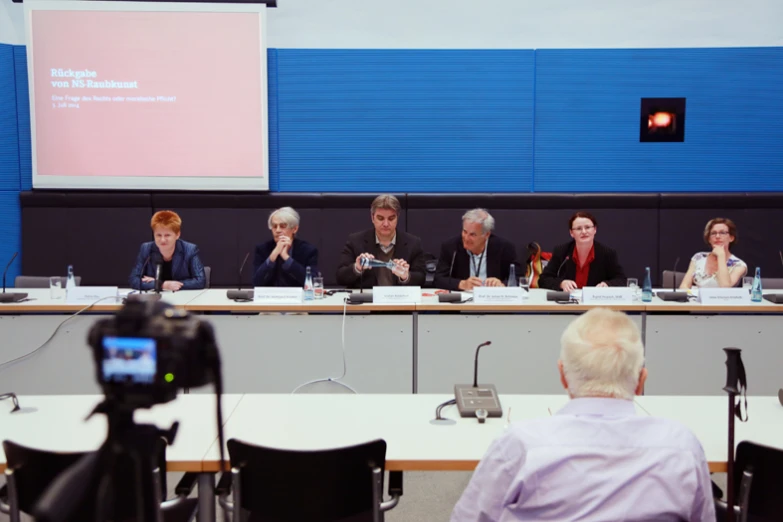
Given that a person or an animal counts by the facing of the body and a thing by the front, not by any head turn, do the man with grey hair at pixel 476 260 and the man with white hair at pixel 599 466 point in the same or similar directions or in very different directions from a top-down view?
very different directions

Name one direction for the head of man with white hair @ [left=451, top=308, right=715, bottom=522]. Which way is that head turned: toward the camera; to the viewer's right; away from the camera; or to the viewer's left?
away from the camera

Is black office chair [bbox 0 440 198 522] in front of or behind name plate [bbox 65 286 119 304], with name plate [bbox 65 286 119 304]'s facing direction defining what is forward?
in front

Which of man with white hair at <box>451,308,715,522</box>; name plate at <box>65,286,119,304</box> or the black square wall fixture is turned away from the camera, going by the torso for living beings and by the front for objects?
the man with white hair

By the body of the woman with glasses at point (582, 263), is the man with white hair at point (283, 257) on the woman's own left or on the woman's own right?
on the woman's own right

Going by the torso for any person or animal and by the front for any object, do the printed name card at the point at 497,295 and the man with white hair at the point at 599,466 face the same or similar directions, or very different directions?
very different directions

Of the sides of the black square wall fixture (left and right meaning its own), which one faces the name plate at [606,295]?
front

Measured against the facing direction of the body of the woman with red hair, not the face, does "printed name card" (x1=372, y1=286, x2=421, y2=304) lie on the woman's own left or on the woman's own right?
on the woman's own left

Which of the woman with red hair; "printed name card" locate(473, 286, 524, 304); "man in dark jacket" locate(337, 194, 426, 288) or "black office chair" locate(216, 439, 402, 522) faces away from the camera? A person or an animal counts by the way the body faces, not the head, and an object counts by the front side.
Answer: the black office chair

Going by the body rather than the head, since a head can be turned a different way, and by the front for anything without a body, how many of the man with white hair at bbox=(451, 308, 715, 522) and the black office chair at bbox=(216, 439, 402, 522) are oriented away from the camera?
2

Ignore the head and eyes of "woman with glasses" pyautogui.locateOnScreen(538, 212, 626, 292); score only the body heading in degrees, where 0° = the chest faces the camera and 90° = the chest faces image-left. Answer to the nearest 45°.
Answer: approximately 0°

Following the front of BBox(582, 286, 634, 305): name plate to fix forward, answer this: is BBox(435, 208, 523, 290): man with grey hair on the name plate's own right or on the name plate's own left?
on the name plate's own right

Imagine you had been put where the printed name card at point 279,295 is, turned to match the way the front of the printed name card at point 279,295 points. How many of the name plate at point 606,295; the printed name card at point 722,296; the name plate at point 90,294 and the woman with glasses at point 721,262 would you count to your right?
1

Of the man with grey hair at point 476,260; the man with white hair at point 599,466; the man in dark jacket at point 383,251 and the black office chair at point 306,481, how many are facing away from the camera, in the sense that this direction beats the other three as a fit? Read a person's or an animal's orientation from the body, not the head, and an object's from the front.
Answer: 2

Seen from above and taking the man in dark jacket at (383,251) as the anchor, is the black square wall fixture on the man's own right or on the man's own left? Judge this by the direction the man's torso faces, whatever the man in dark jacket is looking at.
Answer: on the man's own left

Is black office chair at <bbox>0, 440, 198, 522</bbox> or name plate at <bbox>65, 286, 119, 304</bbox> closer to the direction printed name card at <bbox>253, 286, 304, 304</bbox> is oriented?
the black office chair

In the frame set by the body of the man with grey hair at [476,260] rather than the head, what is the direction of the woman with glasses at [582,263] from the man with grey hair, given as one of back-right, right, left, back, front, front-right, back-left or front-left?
left

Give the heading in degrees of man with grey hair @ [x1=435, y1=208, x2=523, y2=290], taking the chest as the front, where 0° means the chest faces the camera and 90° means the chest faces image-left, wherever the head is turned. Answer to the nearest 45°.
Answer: approximately 0°
